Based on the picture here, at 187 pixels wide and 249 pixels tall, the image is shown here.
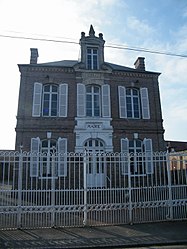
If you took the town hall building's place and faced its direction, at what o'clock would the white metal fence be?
The white metal fence is roughly at 12 o'clock from the town hall building.

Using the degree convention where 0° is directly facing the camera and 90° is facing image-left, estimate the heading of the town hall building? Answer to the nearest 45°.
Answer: approximately 0°
